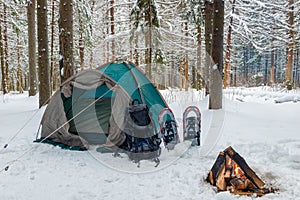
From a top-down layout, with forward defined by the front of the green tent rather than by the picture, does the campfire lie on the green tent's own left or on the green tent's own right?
on the green tent's own left

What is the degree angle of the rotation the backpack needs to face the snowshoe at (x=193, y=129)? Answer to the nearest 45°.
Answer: approximately 135° to its left

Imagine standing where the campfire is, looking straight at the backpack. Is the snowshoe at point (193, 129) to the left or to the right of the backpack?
right

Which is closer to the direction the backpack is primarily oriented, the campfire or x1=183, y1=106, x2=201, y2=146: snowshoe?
the campfire

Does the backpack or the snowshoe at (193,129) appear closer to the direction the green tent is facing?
the backpack

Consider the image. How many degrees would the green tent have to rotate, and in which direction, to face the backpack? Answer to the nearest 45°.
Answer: approximately 90° to its left

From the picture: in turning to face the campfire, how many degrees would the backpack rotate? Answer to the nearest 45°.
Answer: approximately 45° to its left

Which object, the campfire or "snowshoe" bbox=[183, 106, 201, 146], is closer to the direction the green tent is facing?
the campfire

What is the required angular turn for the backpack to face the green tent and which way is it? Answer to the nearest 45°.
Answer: approximately 135° to its right

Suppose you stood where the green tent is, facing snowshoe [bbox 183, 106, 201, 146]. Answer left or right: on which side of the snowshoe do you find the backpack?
right

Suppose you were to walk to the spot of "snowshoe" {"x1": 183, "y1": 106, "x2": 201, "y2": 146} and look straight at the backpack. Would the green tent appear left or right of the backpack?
right

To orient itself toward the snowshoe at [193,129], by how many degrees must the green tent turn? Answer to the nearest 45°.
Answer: approximately 135° to its left
